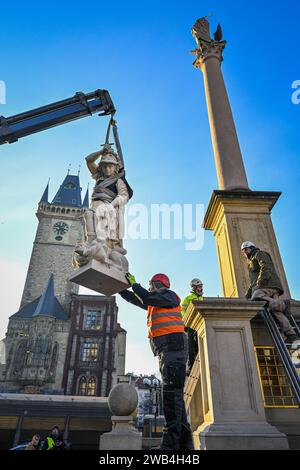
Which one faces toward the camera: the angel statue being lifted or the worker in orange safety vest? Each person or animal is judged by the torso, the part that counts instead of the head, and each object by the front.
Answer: the angel statue being lifted

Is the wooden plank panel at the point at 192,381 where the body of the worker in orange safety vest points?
no

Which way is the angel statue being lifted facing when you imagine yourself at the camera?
facing the viewer

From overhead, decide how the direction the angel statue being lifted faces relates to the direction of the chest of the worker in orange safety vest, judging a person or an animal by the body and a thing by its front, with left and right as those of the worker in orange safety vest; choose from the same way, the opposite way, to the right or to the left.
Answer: to the left

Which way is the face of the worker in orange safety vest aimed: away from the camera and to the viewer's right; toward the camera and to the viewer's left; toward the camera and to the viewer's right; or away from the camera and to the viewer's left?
away from the camera and to the viewer's left

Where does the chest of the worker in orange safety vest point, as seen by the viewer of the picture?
to the viewer's left
